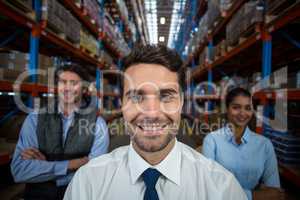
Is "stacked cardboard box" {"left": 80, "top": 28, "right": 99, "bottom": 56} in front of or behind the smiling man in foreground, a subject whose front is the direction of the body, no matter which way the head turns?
behind

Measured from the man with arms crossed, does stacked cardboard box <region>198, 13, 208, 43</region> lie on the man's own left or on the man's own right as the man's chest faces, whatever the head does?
on the man's own left

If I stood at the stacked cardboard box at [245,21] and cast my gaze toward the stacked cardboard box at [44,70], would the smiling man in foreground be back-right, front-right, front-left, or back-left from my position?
front-left

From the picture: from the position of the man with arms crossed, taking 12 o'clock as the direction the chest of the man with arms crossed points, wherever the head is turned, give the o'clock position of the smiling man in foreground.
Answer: The smiling man in foreground is roughly at 11 o'clock from the man with arms crossed.

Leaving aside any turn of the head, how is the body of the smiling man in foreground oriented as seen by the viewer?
toward the camera

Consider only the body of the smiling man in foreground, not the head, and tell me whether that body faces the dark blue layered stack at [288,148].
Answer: no

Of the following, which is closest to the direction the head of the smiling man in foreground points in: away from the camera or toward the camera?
toward the camera

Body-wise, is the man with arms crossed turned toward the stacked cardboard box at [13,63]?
no

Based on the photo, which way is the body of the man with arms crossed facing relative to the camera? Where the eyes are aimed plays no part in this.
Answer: toward the camera

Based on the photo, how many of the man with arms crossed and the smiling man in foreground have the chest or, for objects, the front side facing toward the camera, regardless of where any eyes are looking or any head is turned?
2

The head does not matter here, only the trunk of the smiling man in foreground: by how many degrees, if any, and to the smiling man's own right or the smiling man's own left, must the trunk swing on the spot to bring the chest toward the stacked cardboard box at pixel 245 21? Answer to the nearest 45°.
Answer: approximately 135° to the smiling man's own left

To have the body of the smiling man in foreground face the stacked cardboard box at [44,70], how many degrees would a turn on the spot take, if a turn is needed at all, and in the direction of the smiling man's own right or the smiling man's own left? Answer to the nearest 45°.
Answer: approximately 135° to the smiling man's own right

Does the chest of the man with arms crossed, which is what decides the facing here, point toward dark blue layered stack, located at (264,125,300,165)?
no

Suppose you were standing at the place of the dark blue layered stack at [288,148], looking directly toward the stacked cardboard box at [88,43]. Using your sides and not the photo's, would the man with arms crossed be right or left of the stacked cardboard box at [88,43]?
left
